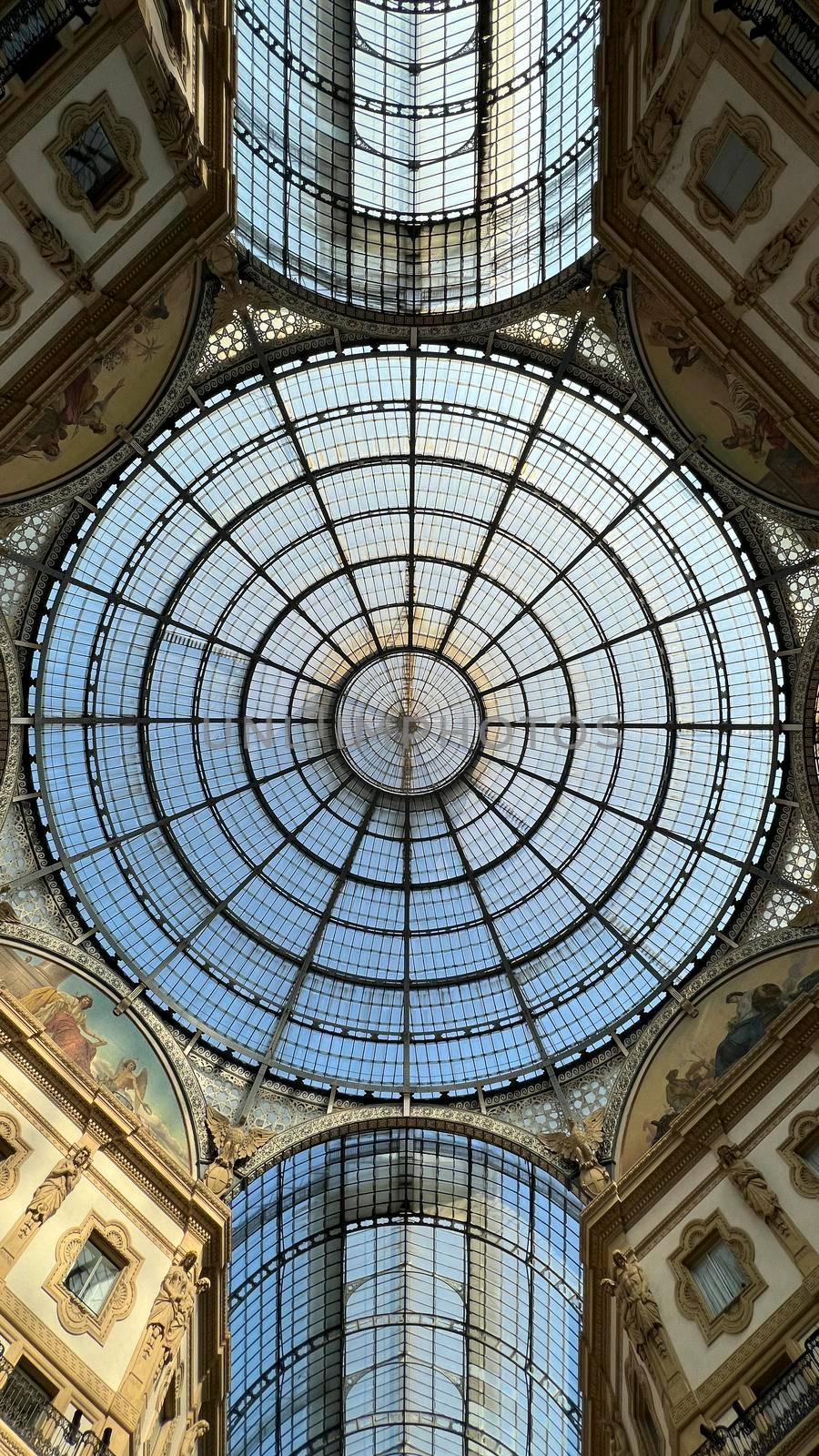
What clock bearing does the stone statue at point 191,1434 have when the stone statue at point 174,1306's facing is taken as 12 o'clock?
the stone statue at point 191,1434 is roughly at 8 o'clock from the stone statue at point 174,1306.

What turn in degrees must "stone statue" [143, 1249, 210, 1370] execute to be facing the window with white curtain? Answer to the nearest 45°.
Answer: approximately 45° to its left

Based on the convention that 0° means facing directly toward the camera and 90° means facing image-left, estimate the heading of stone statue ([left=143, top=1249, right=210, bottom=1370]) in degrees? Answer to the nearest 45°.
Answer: approximately 315°

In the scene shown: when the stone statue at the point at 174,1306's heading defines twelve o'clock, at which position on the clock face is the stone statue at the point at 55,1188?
the stone statue at the point at 55,1188 is roughly at 3 o'clock from the stone statue at the point at 174,1306.

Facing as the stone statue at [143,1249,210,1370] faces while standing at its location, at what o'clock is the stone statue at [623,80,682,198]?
the stone statue at [623,80,682,198] is roughly at 1 o'clock from the stone statue at [143,1249,210,1370].

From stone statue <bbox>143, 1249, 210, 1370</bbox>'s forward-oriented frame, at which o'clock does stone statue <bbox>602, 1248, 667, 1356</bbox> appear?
stone statue <bbox>602, 1248, 667, 1356</bbox> is roughly at 11 o'clock from stone statue <bbox>143, 1249, 210, 1370</bbox>.
